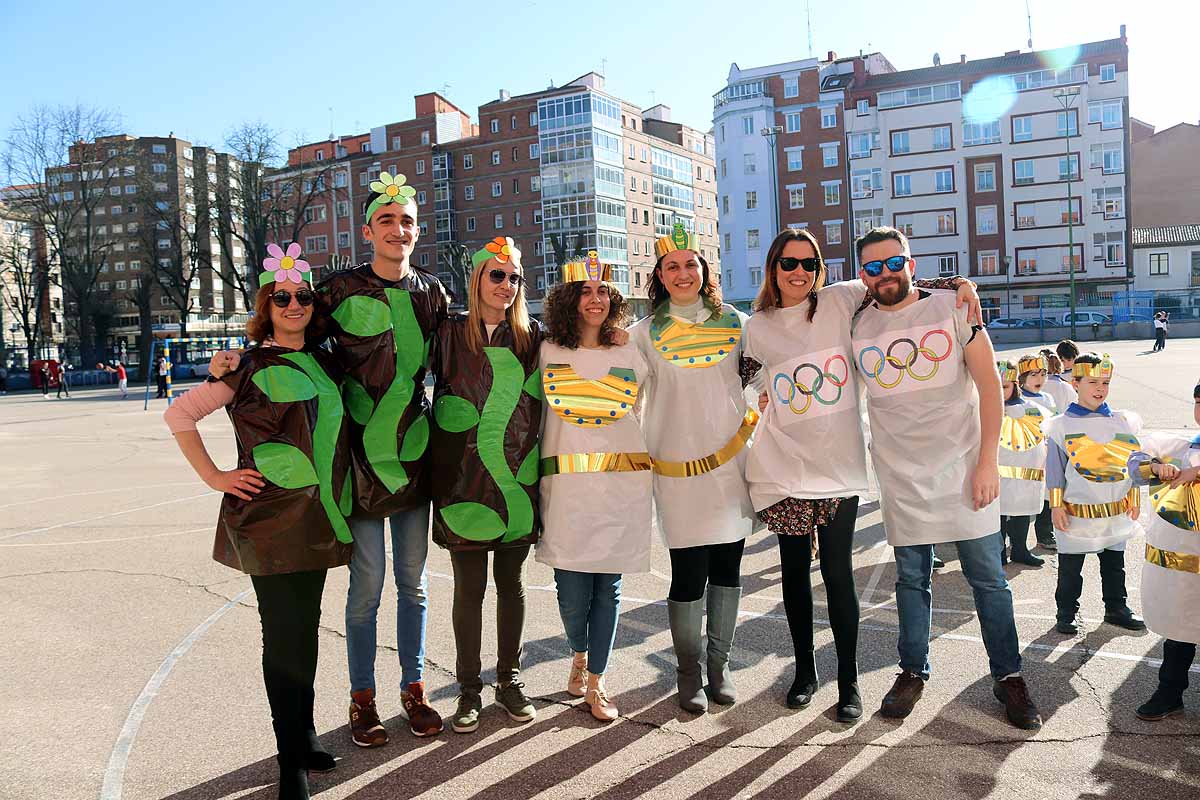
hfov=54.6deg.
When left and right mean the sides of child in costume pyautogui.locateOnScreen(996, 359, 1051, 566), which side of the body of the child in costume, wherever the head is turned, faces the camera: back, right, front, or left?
front

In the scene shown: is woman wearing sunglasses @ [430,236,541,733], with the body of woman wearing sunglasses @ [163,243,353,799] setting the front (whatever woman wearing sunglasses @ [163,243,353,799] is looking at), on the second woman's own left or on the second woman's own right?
on the second woman's own left

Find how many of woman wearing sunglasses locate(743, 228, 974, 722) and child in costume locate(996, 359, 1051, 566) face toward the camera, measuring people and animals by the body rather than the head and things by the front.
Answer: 2

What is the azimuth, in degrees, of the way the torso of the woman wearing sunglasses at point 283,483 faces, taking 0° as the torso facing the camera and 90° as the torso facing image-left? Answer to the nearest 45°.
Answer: approximately 315°

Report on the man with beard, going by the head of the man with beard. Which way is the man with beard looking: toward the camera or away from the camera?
toward the camera

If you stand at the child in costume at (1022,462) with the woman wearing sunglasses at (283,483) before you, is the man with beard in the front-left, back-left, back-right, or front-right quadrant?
front-left

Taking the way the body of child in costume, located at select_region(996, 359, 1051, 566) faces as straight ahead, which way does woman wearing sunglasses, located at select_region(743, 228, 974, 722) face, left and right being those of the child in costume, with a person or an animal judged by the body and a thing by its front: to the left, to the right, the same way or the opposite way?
the same way

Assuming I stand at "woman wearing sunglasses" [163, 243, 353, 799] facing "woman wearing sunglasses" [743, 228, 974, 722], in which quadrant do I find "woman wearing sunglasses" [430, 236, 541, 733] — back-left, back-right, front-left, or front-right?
front-left

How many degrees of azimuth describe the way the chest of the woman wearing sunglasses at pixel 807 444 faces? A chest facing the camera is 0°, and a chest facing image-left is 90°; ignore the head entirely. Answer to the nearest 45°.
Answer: approximately 0°

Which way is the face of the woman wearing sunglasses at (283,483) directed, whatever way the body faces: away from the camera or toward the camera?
toward the camera

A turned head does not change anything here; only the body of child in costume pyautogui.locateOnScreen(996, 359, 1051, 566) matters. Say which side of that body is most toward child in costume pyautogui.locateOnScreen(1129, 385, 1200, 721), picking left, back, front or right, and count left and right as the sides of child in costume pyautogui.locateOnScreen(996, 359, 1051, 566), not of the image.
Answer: front

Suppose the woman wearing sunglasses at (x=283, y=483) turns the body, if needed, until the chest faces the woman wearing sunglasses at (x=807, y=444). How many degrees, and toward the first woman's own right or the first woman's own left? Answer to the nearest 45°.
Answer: approximately 45° to the first woman's own left

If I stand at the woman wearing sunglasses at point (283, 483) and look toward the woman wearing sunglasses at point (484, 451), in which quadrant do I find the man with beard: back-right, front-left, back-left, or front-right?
front-right

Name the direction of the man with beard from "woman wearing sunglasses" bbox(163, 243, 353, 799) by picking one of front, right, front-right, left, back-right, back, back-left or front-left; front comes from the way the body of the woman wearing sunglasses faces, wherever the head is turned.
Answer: front-left

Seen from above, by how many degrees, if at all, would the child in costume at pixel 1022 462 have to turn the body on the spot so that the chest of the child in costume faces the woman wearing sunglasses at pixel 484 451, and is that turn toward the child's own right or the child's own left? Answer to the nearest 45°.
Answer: approximately 45° to the child's own right

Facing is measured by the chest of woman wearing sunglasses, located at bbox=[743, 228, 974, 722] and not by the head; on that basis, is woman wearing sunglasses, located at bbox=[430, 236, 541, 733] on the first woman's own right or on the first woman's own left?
on the first woman's own right
